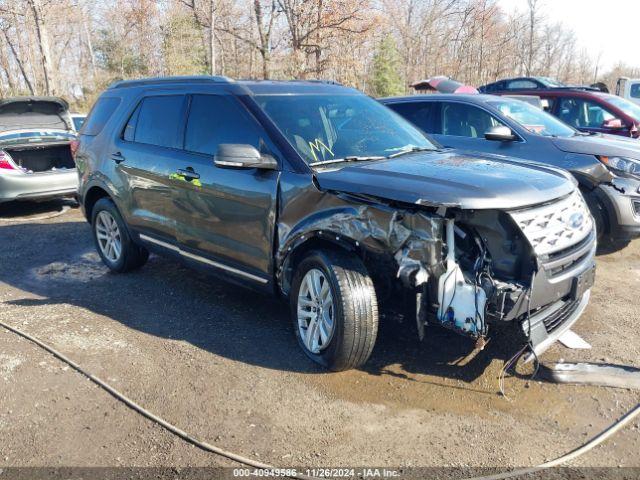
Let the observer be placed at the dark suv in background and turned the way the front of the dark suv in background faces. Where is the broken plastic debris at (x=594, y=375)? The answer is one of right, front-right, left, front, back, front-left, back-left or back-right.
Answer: front-right

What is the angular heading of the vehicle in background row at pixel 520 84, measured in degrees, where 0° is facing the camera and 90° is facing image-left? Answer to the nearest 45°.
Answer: approximately 315°

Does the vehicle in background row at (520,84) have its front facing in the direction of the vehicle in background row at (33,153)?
no

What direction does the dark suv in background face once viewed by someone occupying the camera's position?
facing the viewer and to the right of the viewer

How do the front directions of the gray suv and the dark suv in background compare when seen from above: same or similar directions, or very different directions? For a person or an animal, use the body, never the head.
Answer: same or similar directions

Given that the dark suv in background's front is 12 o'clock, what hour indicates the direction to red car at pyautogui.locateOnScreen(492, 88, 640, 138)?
The red car is roughly at 8 o'clock from the dark suv in background.

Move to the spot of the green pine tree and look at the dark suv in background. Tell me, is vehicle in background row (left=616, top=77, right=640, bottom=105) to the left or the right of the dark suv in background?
left

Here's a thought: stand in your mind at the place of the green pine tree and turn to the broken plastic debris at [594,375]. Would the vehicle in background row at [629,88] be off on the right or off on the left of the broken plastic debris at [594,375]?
left

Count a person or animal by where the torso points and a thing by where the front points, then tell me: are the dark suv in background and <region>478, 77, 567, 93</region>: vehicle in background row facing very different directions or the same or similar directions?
same or similar directions

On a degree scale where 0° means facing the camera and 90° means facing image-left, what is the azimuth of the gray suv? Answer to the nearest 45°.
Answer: approximately 315°

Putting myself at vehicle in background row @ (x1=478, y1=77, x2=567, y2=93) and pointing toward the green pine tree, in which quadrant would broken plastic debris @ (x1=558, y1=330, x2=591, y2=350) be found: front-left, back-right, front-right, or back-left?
back-left

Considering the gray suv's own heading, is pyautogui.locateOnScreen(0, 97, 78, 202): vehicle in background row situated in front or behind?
behind

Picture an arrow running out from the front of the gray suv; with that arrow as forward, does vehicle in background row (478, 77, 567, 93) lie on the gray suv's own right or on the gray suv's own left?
on the gray suv's own left

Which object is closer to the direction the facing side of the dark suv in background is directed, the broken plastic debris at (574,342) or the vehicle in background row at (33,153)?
the broken plastic debris
